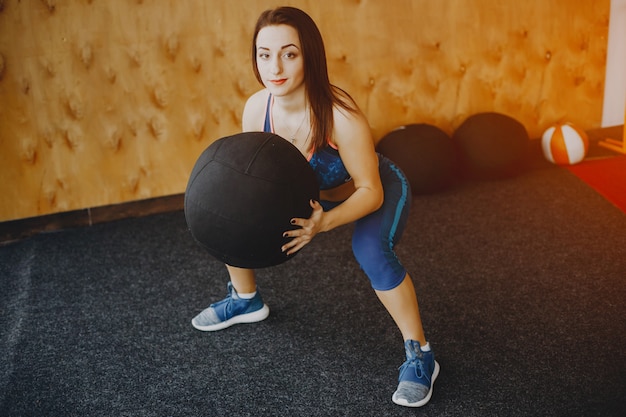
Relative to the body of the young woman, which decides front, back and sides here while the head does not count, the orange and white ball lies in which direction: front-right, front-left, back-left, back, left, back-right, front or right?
back

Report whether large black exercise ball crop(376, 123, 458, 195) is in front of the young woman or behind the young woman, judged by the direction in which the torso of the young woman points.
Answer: behind

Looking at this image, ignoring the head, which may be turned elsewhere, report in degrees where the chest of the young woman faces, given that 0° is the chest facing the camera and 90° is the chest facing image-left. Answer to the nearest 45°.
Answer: approximately 45°

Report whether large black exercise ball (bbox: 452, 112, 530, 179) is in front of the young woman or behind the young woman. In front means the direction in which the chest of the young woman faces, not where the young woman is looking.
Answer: behind

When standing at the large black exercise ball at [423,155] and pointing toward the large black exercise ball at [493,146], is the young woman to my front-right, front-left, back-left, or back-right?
back-right
